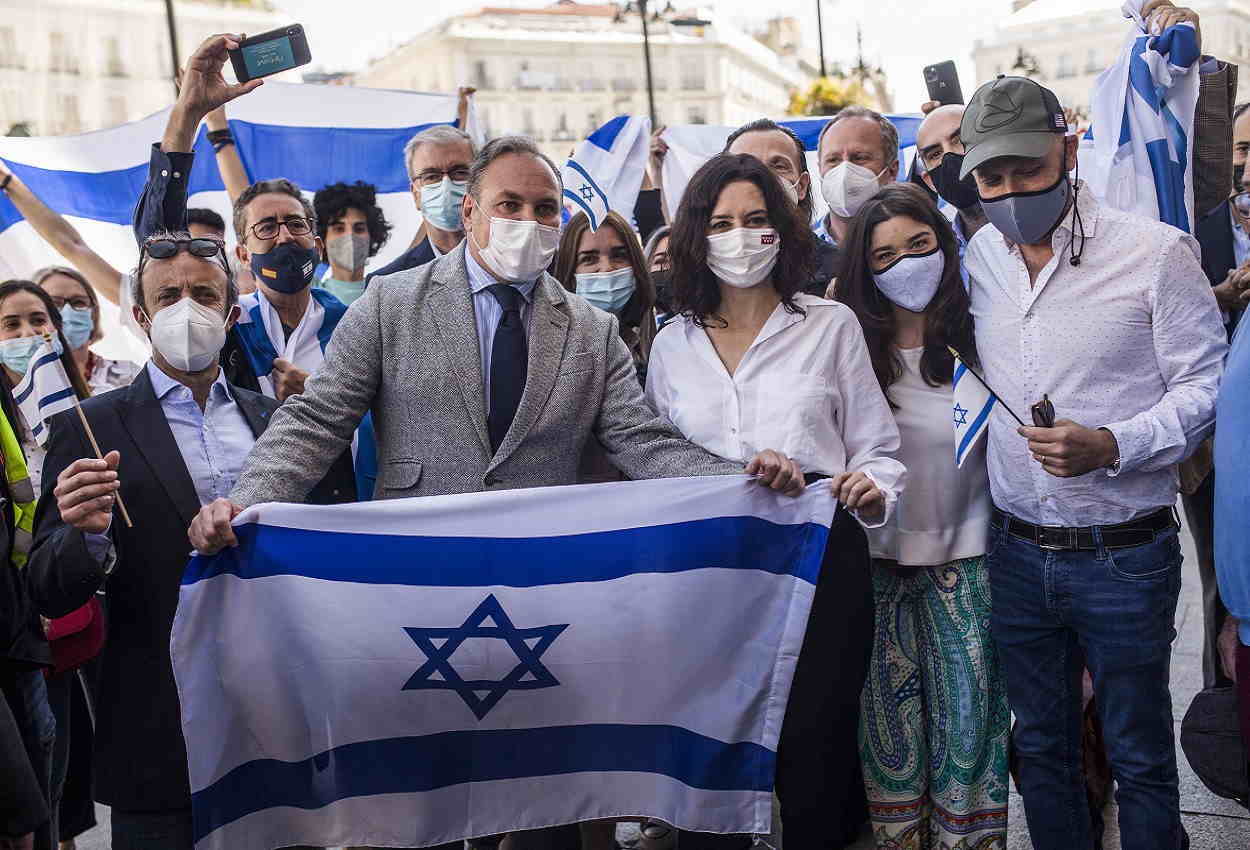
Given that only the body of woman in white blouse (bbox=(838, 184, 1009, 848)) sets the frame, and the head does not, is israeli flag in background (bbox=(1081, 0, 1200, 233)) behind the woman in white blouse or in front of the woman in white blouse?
behind

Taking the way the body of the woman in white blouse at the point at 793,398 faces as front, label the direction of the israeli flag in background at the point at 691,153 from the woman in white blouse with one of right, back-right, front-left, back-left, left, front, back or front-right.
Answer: back

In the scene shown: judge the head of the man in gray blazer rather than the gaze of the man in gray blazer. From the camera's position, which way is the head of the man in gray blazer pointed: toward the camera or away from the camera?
toward the camera

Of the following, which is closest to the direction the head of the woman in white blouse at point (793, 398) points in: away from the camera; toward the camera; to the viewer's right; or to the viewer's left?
toward the camera

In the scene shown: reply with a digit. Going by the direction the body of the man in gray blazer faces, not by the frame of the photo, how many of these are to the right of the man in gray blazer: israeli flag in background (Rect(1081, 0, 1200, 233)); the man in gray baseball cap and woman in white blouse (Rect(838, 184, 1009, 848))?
0

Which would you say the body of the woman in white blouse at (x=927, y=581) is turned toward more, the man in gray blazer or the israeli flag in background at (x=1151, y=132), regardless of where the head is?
the man in gray blazer

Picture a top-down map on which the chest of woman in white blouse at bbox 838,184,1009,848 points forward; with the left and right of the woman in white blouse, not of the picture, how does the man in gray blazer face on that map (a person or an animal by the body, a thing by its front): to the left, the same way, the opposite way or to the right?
the same way

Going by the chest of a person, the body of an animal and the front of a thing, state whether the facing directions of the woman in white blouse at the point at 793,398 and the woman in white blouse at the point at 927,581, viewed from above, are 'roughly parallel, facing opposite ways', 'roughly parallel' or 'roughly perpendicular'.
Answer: roughly parallel

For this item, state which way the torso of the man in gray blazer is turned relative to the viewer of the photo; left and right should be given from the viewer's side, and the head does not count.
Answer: facing the viewer

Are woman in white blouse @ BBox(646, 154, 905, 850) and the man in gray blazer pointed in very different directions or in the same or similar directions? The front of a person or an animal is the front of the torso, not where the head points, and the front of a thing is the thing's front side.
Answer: same or similar directions

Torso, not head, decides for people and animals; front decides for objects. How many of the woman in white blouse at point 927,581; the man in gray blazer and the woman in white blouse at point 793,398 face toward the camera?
3

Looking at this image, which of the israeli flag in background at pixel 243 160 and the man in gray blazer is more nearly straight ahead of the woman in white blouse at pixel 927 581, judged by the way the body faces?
the man in gray blazer

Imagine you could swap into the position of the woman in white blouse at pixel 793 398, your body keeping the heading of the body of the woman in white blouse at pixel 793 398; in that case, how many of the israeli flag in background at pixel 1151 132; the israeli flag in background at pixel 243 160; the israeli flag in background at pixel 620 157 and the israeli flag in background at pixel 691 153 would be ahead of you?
0

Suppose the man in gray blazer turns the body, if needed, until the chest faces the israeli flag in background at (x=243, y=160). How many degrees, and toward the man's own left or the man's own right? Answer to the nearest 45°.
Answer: approximately 180°

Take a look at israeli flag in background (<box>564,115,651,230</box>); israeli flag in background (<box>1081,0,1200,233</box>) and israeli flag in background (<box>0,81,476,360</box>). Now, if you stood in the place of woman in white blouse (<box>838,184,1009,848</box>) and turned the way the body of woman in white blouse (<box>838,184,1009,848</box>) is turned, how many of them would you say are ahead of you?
0

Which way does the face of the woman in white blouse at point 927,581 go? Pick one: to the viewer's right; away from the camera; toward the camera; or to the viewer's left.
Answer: toward the camera

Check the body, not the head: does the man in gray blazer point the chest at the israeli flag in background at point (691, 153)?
no

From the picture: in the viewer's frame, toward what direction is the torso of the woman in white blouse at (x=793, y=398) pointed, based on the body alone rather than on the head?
toward the camera

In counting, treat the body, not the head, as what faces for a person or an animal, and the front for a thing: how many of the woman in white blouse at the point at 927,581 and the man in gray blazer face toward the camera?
2
